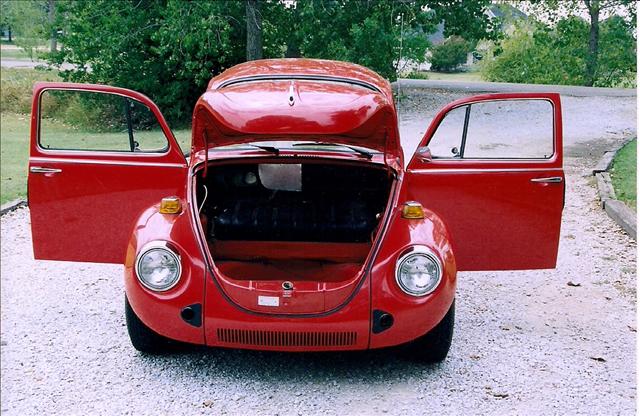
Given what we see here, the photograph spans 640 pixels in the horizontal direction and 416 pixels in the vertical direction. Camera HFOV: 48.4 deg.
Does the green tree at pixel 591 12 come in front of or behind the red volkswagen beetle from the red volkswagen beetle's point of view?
behind

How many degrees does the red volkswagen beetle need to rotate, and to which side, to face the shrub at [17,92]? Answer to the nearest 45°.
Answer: approximately 135° to its right

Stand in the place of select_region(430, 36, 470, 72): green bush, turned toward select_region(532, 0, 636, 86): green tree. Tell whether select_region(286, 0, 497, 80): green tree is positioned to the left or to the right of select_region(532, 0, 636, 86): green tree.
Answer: right

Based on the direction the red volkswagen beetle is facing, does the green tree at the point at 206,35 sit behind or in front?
behind

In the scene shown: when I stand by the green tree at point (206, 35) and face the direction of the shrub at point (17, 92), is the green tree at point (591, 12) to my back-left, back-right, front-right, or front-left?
back-right

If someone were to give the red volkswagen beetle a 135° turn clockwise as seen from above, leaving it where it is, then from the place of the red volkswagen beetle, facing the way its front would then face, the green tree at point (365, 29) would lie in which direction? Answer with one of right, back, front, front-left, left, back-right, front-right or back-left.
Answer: front-right

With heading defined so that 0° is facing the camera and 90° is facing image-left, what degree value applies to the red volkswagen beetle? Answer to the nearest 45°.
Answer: approximately 0°

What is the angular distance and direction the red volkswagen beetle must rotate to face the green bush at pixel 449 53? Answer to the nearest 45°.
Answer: approximately 180°
